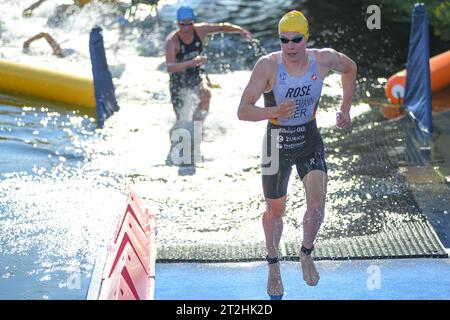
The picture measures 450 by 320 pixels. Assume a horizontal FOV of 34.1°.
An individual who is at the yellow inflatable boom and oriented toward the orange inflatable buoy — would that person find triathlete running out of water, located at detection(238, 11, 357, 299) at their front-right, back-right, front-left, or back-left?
front-right

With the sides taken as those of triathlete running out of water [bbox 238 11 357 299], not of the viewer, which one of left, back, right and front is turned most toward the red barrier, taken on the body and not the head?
right

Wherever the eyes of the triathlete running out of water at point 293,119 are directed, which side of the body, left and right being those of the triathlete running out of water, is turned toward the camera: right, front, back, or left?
front

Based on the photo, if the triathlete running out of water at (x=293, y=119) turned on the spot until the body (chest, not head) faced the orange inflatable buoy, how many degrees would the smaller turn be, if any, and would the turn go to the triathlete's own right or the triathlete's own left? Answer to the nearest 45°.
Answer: approximately 180°

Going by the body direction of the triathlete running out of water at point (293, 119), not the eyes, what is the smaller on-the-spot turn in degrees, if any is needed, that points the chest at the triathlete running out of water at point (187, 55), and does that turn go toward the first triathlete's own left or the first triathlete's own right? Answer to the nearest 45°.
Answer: approximately 180°

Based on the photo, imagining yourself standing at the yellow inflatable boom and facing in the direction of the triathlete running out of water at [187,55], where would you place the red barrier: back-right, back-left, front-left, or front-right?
front-right

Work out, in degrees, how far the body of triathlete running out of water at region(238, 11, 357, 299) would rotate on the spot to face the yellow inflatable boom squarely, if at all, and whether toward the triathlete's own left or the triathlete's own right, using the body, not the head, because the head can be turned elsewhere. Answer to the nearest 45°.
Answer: approximately 135° to the triathlete's own right
